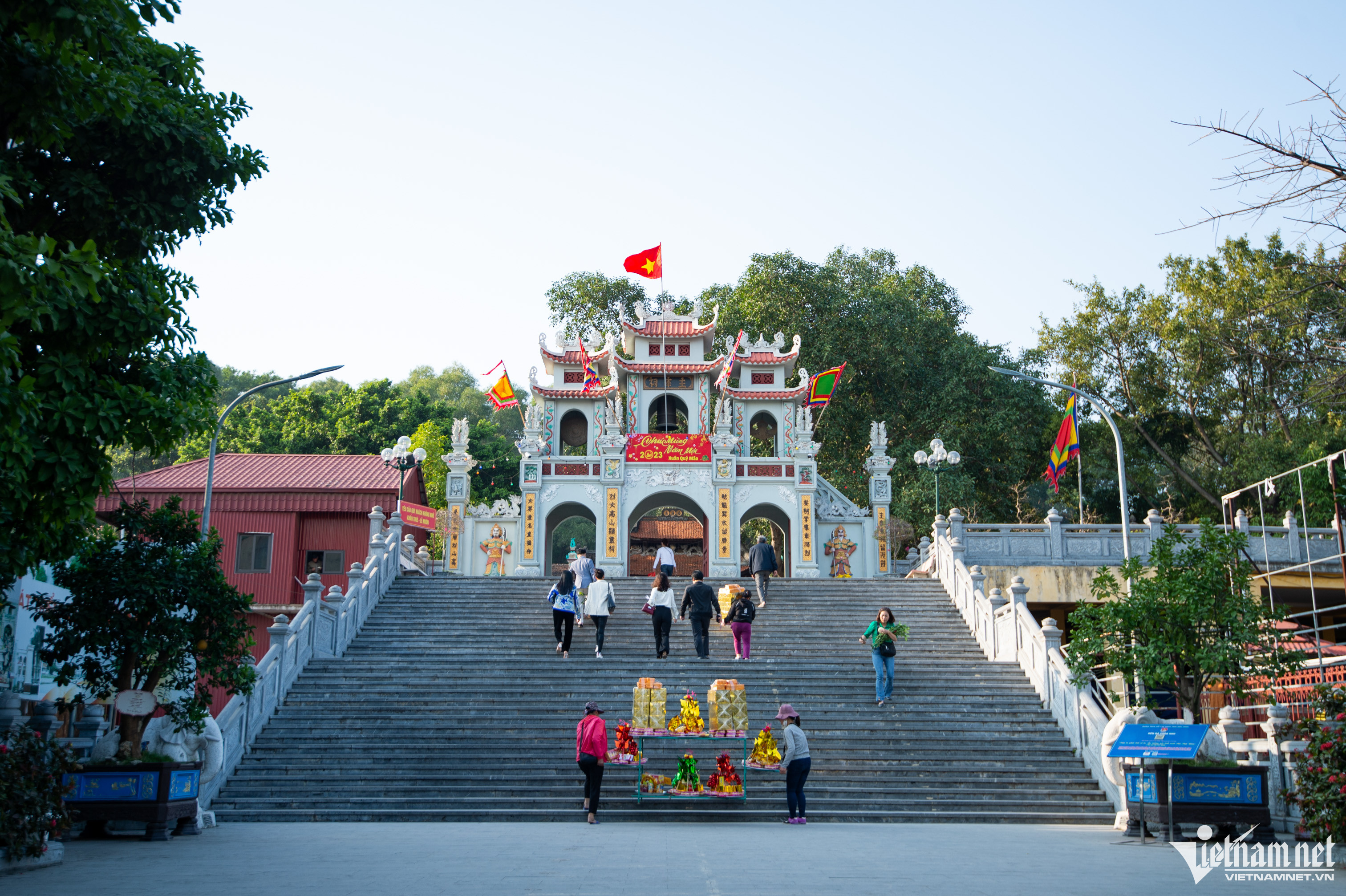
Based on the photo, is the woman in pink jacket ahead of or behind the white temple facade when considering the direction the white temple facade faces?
ahead

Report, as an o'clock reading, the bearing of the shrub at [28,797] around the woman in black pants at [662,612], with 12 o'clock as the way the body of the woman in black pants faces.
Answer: The shrub is roughly at 7 o'clock from the woman in black pants.

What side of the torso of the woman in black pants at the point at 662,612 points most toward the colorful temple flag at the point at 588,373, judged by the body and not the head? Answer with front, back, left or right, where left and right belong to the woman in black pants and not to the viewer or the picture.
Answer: front

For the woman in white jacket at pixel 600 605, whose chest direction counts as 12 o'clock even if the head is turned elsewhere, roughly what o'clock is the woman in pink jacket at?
The woman in pink jacket is roughly at 6 o'clock from the woman in white jacket.

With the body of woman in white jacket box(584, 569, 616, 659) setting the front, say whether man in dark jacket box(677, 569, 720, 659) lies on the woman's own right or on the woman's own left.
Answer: on the woman's own right

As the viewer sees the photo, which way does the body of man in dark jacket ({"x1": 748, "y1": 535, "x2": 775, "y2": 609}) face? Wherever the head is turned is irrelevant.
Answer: away from the camera

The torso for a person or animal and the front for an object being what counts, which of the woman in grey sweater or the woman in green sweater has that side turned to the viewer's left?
the woman in grey sweater

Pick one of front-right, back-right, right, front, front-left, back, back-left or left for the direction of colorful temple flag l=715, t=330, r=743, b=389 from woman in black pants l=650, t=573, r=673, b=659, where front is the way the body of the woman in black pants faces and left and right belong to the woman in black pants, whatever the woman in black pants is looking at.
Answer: front

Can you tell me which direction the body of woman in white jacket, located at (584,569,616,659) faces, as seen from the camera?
away from the camera

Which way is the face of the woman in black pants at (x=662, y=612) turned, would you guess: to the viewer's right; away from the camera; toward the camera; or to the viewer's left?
away from the camera

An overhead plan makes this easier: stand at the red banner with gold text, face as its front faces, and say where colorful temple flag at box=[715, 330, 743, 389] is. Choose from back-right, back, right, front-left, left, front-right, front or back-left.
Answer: back-left

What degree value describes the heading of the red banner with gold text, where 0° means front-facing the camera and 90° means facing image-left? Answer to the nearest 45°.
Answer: approximately 0°

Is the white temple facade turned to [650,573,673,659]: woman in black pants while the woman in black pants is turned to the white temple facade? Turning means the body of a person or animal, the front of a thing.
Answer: yes

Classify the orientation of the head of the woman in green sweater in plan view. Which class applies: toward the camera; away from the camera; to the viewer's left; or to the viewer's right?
toward the camera

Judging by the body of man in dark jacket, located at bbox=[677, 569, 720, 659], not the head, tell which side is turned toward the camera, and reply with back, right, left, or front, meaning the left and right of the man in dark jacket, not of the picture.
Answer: back

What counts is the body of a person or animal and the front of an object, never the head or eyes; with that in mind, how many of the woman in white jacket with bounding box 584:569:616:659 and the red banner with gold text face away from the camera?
1

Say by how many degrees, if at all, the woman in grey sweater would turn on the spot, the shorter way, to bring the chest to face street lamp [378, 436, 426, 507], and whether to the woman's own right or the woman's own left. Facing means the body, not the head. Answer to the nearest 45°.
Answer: approximately 45° to the woman's own right

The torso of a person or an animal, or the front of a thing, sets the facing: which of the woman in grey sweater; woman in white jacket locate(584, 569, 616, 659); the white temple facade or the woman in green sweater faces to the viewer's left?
the woman in grey sweater

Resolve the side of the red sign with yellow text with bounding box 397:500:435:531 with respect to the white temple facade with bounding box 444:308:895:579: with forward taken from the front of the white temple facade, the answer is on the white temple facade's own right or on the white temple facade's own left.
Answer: on the white temple facade's own right

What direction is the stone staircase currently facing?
toward the camera

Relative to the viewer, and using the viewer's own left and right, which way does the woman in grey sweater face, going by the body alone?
facing to the left of the viewer
